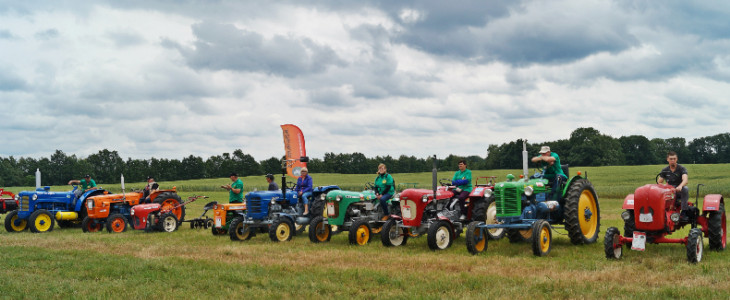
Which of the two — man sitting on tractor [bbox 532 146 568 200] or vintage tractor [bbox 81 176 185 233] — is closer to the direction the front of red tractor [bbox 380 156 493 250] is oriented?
the vintage tractor

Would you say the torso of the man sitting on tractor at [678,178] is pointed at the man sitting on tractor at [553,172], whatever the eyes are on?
no

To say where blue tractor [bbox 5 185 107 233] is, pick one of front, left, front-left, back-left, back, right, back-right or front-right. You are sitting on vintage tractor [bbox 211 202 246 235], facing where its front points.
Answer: right

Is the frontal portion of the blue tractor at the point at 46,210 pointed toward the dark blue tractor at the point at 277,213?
no

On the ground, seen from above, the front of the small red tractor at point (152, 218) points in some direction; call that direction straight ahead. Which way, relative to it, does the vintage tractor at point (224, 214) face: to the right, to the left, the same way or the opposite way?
the same way

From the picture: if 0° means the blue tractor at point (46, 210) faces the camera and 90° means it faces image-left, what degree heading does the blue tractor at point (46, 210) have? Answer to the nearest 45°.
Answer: approximately 45°

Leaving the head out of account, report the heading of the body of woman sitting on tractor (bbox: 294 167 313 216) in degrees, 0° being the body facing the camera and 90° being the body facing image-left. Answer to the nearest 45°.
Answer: approximately 45°

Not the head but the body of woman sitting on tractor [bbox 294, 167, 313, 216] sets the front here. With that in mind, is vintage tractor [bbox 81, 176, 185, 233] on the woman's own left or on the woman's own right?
on the woman's own right

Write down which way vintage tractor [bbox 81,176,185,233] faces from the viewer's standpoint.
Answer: facing the viewer and to the left of the viewer

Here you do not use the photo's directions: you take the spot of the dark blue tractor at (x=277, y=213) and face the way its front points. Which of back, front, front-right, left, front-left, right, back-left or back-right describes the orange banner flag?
back-right

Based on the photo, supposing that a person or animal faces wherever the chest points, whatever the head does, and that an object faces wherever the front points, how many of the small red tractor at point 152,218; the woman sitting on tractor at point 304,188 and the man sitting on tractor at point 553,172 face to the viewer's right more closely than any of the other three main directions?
0

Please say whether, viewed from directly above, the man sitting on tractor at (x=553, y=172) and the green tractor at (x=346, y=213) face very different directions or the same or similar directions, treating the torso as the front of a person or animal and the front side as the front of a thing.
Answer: same or similar directions

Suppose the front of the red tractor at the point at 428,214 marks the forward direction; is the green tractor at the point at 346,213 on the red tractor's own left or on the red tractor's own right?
on the red tractor's own right

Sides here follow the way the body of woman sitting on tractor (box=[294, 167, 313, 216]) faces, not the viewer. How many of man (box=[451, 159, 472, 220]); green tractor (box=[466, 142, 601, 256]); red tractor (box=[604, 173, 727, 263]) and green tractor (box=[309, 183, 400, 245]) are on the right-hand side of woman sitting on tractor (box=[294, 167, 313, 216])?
0

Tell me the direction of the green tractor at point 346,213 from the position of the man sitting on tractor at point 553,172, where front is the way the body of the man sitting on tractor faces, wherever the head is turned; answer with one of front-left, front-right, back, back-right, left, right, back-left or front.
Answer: front-right

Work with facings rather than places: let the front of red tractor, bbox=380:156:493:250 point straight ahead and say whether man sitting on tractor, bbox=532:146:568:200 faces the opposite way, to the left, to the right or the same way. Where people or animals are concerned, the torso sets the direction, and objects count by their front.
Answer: the same way

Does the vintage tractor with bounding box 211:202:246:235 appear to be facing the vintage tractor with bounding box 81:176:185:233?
no

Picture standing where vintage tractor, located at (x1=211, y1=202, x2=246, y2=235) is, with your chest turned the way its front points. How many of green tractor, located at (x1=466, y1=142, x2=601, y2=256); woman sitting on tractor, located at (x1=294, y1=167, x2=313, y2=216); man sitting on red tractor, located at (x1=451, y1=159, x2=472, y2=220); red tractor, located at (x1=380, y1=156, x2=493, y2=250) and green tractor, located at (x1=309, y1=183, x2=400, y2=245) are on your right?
0
